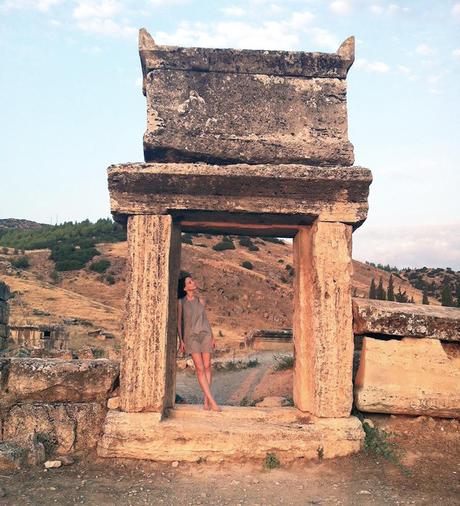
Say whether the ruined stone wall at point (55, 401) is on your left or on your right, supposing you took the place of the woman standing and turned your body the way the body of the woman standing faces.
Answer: on your right

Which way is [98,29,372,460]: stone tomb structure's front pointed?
toward the camera

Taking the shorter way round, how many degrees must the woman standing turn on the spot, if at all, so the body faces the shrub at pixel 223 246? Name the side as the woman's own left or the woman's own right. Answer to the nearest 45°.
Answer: approximately 135° to the woman's own left

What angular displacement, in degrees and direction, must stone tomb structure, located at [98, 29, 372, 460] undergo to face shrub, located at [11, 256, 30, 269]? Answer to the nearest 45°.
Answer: approximately 135° to its right

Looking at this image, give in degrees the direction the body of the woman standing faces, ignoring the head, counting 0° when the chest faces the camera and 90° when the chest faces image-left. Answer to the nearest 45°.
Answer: approximately 315°

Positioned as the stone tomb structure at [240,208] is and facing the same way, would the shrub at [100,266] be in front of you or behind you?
behind

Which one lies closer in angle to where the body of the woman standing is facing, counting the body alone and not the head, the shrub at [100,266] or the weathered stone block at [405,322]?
the weathered stone block

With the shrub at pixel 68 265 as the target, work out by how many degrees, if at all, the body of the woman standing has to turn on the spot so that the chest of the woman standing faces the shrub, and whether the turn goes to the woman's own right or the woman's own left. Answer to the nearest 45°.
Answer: approximately 135° to the woman's own left

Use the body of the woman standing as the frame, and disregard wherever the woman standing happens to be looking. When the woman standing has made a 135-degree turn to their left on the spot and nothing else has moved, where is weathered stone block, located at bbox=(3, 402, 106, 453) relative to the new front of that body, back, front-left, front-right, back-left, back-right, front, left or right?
back-left

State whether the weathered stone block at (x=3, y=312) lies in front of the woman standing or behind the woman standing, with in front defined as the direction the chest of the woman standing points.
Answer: behind
